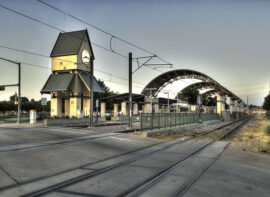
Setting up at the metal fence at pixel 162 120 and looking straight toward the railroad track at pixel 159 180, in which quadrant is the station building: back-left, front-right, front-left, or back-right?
back-right

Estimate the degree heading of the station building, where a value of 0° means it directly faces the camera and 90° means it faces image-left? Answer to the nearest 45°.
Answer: approximately 315°

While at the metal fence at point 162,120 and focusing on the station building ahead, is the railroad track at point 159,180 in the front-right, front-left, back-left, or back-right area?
back-left

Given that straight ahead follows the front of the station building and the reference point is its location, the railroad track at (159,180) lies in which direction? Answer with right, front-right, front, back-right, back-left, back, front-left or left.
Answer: front-right
